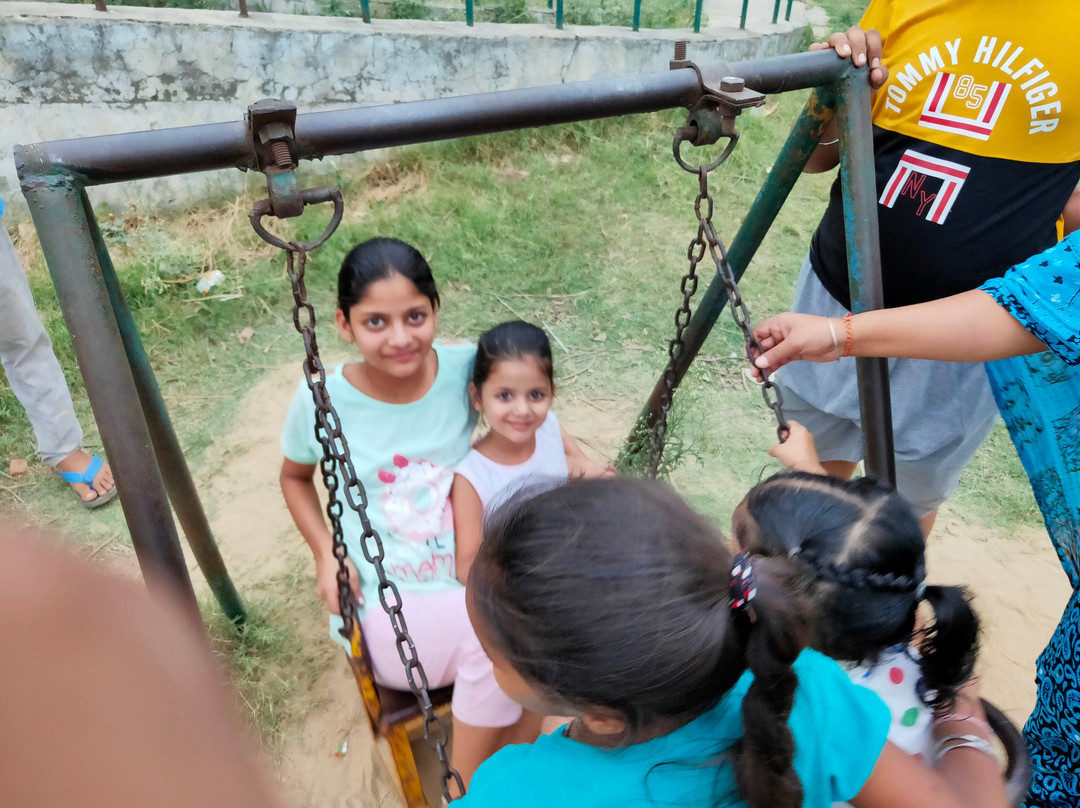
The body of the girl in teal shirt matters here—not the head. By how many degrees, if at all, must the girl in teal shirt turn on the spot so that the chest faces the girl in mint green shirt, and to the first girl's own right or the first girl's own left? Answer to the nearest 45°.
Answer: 0° — they already face them

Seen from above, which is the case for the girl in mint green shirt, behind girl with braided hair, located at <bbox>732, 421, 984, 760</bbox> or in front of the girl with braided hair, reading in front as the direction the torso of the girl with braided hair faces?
in front

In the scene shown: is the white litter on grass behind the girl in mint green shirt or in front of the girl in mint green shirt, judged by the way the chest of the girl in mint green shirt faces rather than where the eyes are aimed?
behind

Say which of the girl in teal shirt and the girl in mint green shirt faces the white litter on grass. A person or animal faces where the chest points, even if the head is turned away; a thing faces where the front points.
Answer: the girl in teal shirt

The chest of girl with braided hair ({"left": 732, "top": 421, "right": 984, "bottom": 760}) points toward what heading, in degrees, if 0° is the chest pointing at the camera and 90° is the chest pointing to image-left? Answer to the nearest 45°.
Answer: approximately 135°

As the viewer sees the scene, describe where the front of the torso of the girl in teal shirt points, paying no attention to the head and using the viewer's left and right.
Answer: facing away from the viewer and to the left of the viewer

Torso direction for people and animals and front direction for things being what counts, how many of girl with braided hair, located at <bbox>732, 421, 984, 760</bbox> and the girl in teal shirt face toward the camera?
0

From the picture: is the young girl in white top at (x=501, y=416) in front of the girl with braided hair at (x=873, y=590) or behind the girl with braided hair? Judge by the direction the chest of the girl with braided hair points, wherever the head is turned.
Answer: in front
